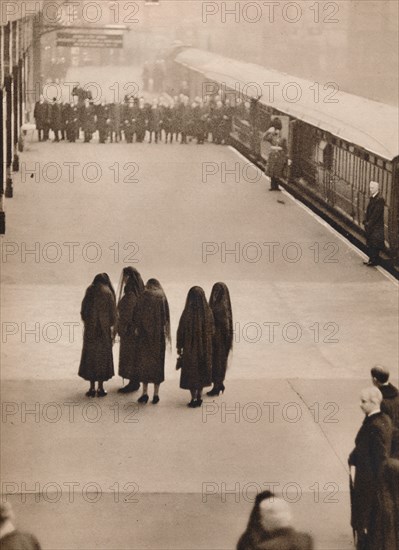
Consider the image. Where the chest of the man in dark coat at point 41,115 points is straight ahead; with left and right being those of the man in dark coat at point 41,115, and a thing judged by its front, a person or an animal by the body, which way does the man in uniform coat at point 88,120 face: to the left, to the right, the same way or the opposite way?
the same way

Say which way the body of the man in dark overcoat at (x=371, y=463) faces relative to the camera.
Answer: to the viewer's left

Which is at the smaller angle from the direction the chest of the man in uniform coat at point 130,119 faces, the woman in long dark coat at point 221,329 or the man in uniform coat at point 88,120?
the woman in long dark coat

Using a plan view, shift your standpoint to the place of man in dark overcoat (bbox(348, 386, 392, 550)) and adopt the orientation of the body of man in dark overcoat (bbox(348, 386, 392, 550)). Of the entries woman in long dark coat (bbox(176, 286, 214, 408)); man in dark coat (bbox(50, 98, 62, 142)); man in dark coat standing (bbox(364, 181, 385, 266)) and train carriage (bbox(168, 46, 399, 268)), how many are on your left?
0

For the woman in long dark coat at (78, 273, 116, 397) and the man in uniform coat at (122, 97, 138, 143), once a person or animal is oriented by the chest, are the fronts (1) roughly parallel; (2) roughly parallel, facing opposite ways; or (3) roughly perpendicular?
roughly parallel, facing opposite ways

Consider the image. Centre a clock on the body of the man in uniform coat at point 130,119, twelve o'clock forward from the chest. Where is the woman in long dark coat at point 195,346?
The woman in long dark coat is roughly at 12 o'clock from the man in uniform coat.

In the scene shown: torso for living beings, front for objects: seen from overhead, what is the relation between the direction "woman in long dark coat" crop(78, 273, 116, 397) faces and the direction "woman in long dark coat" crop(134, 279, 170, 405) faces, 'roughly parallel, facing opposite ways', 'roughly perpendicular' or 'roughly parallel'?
roughly parallel

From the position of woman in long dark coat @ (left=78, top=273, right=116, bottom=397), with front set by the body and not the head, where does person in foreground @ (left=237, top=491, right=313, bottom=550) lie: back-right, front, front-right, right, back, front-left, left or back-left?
back

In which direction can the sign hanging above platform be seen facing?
toward the camera

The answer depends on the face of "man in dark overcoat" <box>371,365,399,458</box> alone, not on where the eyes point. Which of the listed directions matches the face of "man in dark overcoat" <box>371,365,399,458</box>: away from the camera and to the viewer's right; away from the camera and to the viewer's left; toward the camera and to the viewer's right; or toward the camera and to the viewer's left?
away from the camera and to the viewer's left

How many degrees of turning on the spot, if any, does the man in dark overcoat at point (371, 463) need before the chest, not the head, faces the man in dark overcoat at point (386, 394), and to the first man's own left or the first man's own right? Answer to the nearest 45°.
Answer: approximately 90° to the first man's own right

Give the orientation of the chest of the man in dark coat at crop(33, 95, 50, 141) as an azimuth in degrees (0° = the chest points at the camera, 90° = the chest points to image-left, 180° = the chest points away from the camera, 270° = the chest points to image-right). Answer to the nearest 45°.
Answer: approximately 0°

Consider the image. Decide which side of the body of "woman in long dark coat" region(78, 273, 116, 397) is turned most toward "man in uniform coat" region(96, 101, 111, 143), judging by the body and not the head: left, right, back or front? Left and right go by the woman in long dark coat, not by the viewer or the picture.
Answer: front

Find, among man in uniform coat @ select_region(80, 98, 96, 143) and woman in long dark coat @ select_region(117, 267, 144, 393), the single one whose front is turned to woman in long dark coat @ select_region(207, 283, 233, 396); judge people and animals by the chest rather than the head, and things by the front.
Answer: the man in uniform coat

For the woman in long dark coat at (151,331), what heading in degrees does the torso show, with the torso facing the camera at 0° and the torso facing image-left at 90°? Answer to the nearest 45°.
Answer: approximately 180°
